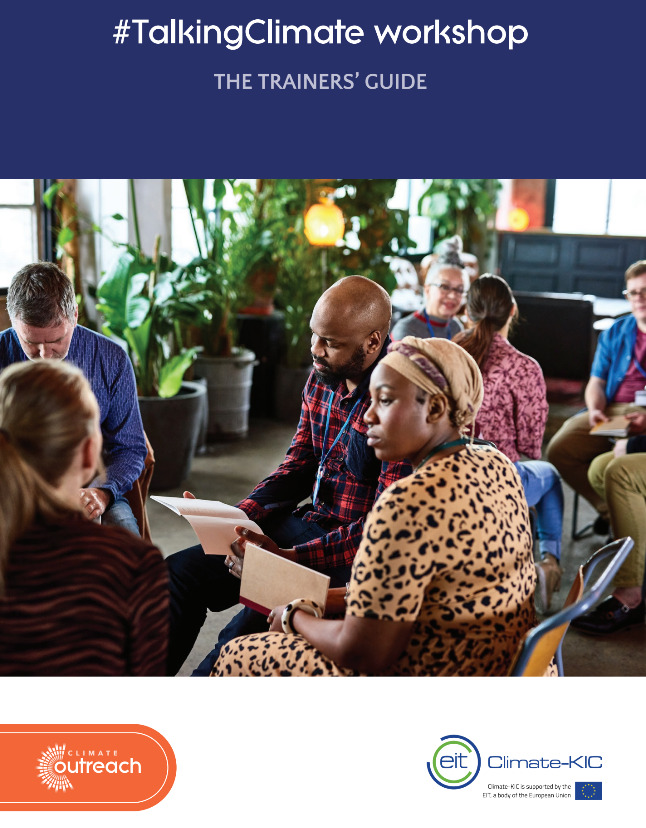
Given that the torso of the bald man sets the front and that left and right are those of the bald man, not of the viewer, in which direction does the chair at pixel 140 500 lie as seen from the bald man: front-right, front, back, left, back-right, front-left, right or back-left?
right

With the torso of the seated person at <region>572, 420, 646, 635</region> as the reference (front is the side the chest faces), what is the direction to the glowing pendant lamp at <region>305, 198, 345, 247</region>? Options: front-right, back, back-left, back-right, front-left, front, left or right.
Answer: front-right

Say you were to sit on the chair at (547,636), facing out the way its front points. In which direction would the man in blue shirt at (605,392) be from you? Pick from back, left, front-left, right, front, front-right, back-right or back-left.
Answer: right

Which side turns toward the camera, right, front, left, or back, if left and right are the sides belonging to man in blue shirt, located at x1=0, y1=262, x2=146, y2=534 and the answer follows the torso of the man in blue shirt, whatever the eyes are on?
front

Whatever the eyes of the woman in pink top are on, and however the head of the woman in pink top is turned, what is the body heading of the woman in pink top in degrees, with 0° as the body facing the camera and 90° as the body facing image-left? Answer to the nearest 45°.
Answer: approximately 225°

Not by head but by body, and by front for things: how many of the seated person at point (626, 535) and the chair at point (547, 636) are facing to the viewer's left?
2

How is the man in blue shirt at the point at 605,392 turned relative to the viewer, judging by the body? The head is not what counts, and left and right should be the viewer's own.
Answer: facing the viewer and to the left of the viewer

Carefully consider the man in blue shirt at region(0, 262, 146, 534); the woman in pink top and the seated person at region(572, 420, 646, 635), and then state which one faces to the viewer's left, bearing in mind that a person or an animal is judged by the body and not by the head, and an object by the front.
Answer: the seated person

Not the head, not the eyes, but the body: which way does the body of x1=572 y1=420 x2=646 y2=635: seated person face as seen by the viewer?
to the viewer's left

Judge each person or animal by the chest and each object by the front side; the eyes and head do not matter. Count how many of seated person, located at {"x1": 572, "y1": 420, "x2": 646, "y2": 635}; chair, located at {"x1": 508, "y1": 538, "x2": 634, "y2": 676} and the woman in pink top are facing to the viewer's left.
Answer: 2

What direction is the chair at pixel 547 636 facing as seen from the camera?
to the viewer's left

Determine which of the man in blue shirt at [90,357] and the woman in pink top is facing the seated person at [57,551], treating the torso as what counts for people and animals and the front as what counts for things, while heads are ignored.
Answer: the man in blue shirt

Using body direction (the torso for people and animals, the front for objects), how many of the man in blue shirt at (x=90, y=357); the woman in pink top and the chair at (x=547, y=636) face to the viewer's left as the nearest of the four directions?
1

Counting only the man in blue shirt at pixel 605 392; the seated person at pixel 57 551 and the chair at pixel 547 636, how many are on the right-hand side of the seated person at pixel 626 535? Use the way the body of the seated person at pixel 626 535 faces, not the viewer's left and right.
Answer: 1

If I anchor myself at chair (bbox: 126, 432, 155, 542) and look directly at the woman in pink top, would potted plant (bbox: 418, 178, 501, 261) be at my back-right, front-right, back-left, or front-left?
front-left
